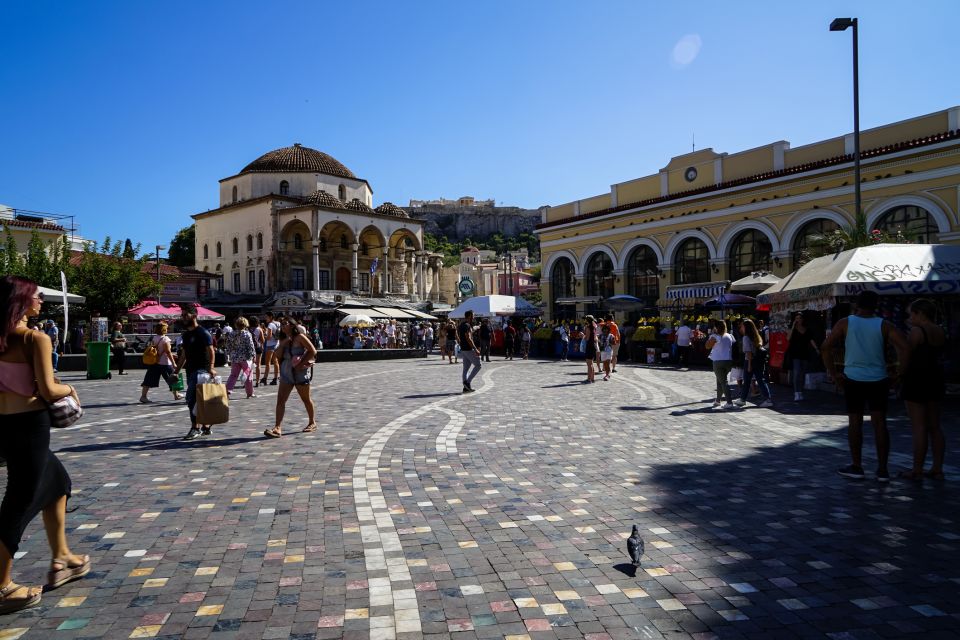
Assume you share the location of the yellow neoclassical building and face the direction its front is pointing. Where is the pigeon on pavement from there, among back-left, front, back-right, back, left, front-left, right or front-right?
front-left

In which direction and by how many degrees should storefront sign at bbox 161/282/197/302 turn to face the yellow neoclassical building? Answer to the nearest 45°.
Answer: approximately 45° to its left

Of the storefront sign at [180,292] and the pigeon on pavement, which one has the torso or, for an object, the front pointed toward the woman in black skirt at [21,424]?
the storefront sign

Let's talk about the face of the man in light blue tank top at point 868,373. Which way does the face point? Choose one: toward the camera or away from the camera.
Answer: away from the camera

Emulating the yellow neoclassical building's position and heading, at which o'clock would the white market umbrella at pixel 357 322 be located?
The white market umbrella is roughly at 1 o'clock from the yellow neoclassical building.

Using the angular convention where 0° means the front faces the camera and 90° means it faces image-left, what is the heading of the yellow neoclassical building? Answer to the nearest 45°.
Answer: approximately 45°

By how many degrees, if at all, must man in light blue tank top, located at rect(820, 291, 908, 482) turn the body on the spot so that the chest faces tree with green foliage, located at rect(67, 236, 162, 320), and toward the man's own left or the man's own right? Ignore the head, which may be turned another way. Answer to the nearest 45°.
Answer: approximately 90° to the man's own left

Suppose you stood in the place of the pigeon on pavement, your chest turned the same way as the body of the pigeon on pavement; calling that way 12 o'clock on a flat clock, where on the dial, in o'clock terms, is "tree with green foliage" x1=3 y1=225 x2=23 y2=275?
The tree with green foliage is roughly at 10 o'clock from the pigeon on pavement.

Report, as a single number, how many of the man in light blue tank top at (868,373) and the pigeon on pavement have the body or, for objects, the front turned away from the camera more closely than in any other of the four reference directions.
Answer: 2

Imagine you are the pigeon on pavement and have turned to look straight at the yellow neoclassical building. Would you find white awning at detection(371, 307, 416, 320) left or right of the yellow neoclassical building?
left

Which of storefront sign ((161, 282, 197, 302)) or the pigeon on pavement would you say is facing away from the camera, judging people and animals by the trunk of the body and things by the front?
the pigeon on pavement

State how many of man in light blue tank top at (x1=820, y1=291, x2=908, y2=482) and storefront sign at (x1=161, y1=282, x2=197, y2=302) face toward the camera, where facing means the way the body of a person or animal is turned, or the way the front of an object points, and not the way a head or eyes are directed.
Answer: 1

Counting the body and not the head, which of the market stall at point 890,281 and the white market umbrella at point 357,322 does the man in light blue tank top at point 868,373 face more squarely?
the market stall

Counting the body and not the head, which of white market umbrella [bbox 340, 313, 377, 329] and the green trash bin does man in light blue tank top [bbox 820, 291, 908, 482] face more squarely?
the white market umbrella

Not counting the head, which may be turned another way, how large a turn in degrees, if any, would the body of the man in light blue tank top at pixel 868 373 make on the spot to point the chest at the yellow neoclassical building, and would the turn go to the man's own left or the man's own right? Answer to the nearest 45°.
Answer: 0° — they already face it

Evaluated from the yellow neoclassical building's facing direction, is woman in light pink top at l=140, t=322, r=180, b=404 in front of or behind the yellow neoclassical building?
in front

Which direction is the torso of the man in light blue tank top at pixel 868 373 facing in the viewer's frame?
away from the camera

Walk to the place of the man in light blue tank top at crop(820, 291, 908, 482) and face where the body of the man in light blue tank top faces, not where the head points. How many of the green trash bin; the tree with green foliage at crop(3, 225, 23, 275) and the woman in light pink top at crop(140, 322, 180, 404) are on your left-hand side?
3

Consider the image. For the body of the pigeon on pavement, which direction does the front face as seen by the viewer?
away from the camera

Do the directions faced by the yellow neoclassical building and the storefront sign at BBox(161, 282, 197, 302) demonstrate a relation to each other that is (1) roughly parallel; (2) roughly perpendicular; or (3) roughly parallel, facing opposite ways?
roughly perpendicular
